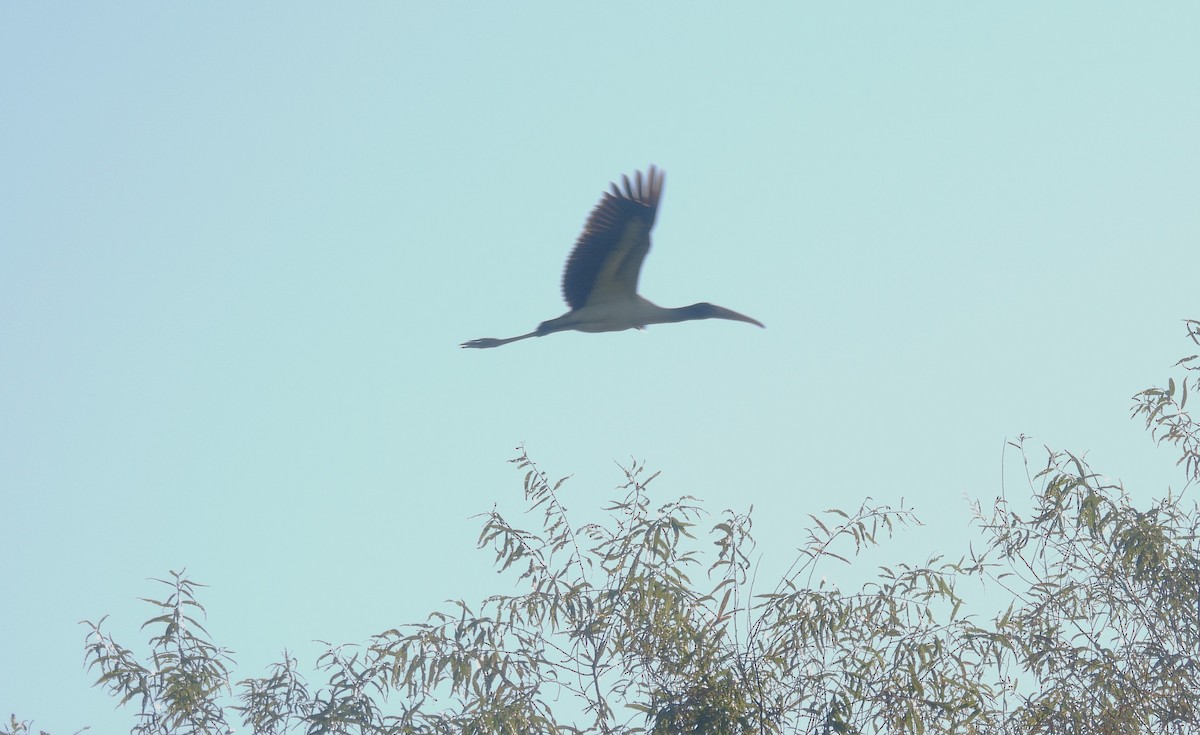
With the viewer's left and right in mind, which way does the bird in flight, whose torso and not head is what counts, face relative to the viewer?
facing to the right of the viewer
